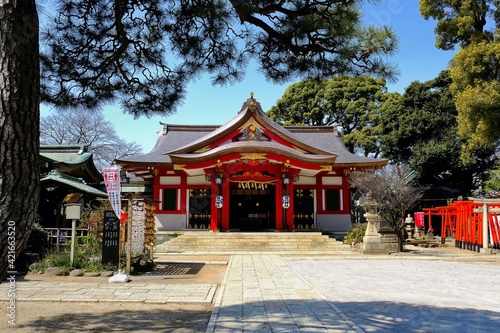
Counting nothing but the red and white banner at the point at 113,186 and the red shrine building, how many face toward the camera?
2

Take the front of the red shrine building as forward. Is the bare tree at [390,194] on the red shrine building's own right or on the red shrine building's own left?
on the red shrine building's own left

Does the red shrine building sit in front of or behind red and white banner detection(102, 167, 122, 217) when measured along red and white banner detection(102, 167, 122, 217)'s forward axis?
behind

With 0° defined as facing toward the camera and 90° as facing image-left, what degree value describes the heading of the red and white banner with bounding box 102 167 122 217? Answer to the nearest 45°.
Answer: approximately 0°

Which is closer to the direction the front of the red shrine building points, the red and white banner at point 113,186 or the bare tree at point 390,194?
the red and white banner

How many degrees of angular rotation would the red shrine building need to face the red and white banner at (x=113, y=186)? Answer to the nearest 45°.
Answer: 0° — it already faces it
